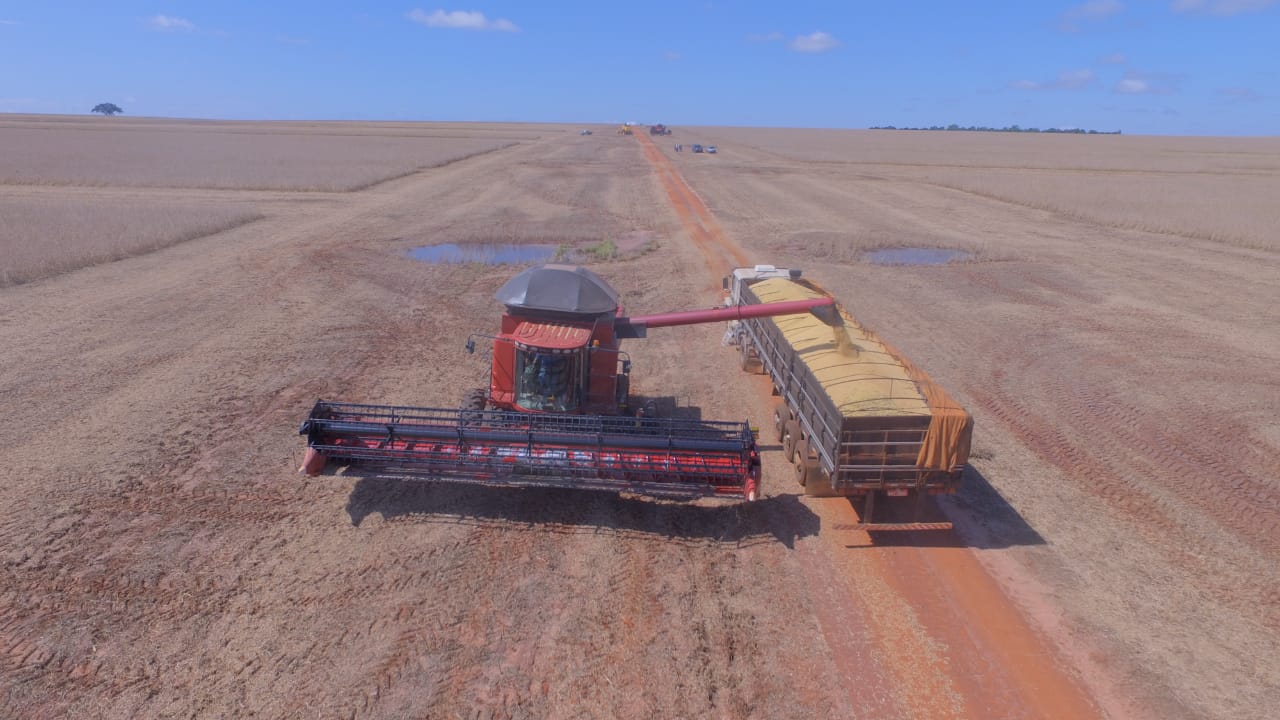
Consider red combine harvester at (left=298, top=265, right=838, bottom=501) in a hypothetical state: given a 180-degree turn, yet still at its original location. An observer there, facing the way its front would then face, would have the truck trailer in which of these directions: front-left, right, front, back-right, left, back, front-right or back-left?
right

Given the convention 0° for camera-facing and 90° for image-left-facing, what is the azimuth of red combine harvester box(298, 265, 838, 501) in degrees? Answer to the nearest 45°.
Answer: approximately 0°
